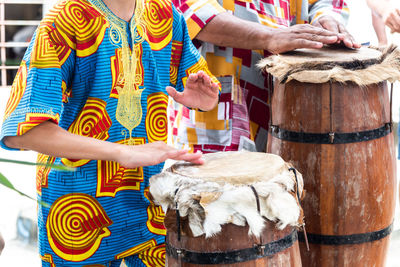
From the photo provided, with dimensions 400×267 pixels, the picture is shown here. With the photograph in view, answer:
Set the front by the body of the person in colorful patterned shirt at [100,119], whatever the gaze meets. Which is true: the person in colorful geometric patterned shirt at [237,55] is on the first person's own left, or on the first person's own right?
on the first person's own left

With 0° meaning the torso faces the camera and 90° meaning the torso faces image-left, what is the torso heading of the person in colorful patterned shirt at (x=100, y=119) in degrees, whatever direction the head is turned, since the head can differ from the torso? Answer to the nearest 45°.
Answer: approximately 315°

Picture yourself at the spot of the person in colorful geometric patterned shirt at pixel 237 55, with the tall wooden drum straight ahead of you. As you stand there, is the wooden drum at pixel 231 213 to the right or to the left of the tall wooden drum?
right

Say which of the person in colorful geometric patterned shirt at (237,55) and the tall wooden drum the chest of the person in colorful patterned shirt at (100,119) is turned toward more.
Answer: the tall wooden drum

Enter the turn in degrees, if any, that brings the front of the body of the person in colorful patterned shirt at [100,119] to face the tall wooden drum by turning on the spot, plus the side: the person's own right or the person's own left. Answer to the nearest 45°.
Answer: approximately 45° to the person's own left
